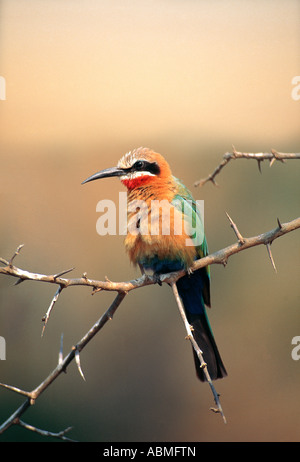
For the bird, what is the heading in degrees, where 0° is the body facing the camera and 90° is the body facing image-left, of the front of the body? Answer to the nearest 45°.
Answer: approximately 45°

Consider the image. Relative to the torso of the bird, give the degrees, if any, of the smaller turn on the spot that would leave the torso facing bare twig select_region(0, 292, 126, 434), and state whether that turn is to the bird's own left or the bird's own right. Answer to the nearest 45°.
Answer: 0° — it already faces it
